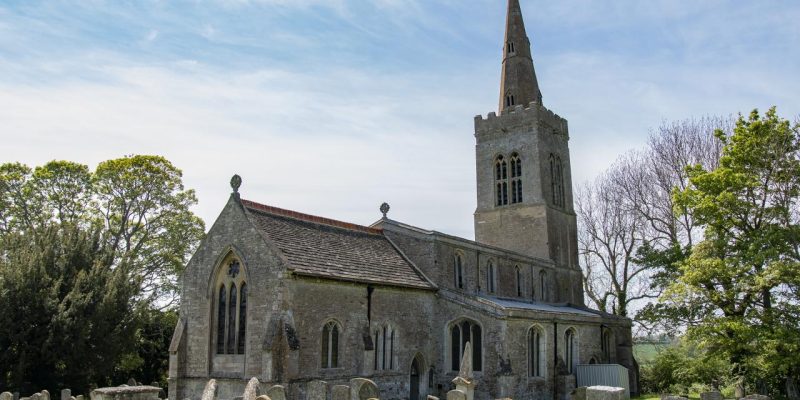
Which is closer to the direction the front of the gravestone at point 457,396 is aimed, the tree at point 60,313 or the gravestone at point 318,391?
the gravestone

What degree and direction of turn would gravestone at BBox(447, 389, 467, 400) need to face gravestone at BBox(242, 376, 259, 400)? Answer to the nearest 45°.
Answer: approximately 45° to its right

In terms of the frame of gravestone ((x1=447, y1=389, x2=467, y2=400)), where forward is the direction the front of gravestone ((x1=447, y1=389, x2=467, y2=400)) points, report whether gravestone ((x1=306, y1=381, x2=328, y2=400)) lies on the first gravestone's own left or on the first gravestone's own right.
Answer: on the first gravestone's own right

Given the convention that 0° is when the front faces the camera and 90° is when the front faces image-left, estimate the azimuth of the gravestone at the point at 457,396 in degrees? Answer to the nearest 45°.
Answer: approximately 0°

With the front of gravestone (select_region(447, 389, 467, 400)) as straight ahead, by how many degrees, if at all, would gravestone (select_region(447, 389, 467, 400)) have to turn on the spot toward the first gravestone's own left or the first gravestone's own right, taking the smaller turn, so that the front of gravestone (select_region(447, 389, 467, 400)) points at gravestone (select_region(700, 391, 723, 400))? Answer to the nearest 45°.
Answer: approximately 90° to the first gravestone's own left

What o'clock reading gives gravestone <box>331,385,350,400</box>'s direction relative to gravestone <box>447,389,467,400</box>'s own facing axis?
gravestone <box>331,385,350,400</box> is roughly at 2 o'clock from gravestone <box>447,389,467,400</box>.

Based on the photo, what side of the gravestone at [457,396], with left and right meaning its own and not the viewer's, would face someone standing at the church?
back

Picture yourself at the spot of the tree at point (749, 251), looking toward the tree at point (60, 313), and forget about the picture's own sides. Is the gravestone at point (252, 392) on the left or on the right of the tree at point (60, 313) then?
left
